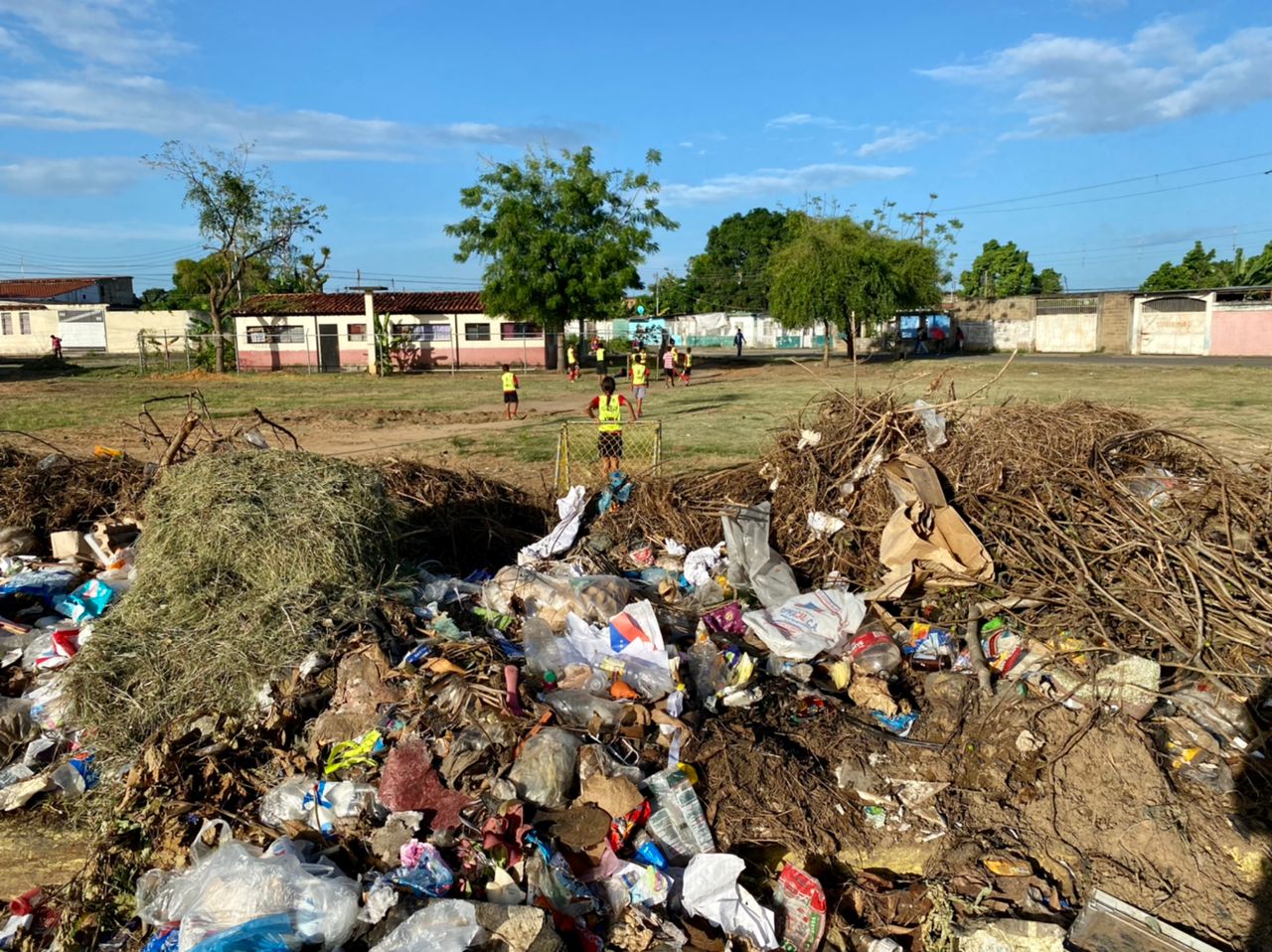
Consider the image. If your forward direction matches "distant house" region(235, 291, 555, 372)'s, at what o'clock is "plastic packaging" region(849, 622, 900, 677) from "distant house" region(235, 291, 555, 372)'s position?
The plastic packaging is roughly at 12 o'clock from the distant house.

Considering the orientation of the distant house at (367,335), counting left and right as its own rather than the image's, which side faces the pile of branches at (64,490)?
front

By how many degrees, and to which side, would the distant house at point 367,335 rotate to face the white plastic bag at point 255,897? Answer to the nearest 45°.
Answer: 0° — it already faces it

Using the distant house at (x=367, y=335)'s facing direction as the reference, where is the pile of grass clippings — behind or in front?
in front

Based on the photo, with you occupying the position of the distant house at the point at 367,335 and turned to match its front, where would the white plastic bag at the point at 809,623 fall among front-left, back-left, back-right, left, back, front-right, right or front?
front

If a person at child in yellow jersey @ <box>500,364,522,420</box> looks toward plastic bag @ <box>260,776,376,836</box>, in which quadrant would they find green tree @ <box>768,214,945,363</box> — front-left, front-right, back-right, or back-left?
back-left

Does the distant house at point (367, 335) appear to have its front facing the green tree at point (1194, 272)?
no

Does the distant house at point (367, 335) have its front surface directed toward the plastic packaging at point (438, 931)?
yes

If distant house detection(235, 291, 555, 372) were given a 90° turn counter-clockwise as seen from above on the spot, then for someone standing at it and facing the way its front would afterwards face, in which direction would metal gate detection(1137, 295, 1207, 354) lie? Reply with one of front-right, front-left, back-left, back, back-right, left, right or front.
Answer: front

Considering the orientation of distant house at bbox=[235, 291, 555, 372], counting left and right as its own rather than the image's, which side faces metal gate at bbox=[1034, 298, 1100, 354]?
left

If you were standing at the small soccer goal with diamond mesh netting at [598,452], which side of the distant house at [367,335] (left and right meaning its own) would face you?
front

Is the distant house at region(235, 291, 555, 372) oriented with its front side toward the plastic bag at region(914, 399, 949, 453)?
yes

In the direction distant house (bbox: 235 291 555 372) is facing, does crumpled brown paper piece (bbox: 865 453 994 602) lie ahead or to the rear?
ahead

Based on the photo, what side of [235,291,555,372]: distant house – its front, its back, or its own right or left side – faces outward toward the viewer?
front

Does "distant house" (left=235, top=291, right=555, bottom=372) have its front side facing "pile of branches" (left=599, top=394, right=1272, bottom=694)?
yes

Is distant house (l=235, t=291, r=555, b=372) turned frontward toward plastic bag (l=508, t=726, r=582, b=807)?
yes

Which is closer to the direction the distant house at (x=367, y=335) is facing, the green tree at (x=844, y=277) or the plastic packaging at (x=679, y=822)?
the plastic packaging

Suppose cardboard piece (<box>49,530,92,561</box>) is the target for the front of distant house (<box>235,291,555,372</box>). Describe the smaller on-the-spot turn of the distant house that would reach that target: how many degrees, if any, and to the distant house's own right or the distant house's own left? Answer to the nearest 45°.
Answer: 0° — it already faces it

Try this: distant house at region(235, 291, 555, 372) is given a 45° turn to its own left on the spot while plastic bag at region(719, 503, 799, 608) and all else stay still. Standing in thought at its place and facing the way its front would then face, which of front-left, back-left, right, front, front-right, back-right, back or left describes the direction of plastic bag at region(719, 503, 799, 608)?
front-right

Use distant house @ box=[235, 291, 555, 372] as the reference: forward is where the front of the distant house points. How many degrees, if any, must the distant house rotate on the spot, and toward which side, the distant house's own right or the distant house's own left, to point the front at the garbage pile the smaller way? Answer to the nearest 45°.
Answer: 0° — it already faces it

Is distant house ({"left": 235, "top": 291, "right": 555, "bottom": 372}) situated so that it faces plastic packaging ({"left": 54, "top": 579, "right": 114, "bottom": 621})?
yes

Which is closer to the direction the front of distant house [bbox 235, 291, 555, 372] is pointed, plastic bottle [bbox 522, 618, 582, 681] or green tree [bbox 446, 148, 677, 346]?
the plastic bottle
